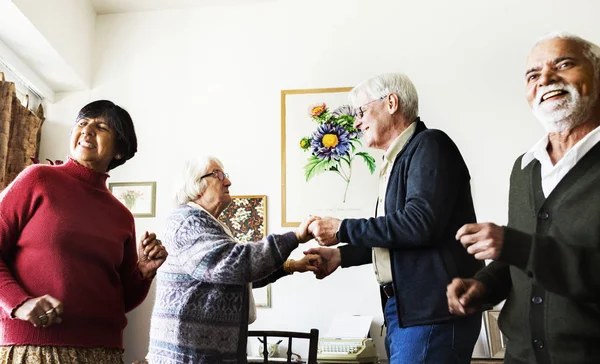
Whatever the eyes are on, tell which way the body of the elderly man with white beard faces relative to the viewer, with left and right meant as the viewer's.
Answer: facing the viewer and to the left of the viewer

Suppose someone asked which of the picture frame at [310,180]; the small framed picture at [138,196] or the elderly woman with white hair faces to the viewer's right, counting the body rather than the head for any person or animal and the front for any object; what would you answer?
the elderly woman with white hair

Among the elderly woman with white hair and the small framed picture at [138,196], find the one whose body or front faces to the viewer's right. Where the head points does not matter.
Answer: the elderly woman with white hair

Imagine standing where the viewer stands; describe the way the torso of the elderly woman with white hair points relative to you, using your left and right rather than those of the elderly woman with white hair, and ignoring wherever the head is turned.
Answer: facing to the right of the viewer

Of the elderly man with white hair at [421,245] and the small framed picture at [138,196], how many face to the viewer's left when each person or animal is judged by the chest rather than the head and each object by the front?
1

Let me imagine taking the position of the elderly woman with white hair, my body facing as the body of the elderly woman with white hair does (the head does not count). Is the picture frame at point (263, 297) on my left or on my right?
on my left

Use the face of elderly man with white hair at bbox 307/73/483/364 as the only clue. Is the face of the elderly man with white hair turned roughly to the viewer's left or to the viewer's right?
to the viewer's left

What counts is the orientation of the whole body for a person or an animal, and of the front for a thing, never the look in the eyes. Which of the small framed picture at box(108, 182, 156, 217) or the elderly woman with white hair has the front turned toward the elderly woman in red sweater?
the small framed picture

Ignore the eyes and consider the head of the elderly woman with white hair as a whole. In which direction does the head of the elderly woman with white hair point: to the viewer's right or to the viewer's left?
to the viewer's right

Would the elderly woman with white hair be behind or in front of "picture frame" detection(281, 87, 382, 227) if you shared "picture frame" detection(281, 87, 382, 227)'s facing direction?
in front

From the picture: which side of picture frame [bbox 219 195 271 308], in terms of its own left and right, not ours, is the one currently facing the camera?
front

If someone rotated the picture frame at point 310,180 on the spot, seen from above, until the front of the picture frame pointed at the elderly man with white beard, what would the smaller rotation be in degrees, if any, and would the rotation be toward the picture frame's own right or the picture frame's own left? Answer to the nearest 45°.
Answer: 0° — it already faces them

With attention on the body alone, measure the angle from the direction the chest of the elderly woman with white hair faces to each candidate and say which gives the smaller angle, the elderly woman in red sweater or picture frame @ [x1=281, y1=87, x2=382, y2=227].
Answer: the picture frame

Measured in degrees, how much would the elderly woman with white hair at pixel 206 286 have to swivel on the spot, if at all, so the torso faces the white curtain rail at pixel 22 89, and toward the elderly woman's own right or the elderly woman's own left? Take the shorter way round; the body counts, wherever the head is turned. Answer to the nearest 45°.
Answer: approximately 135° to the elderly woman's own left

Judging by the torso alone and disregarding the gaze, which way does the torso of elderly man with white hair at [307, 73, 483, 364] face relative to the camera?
to the viewer's left

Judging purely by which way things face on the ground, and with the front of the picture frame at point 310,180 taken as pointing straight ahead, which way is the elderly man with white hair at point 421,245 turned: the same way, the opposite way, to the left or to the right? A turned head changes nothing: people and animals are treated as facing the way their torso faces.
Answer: to the right

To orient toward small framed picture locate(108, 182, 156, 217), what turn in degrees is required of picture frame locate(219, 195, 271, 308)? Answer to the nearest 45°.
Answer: approximately 90° to its right
